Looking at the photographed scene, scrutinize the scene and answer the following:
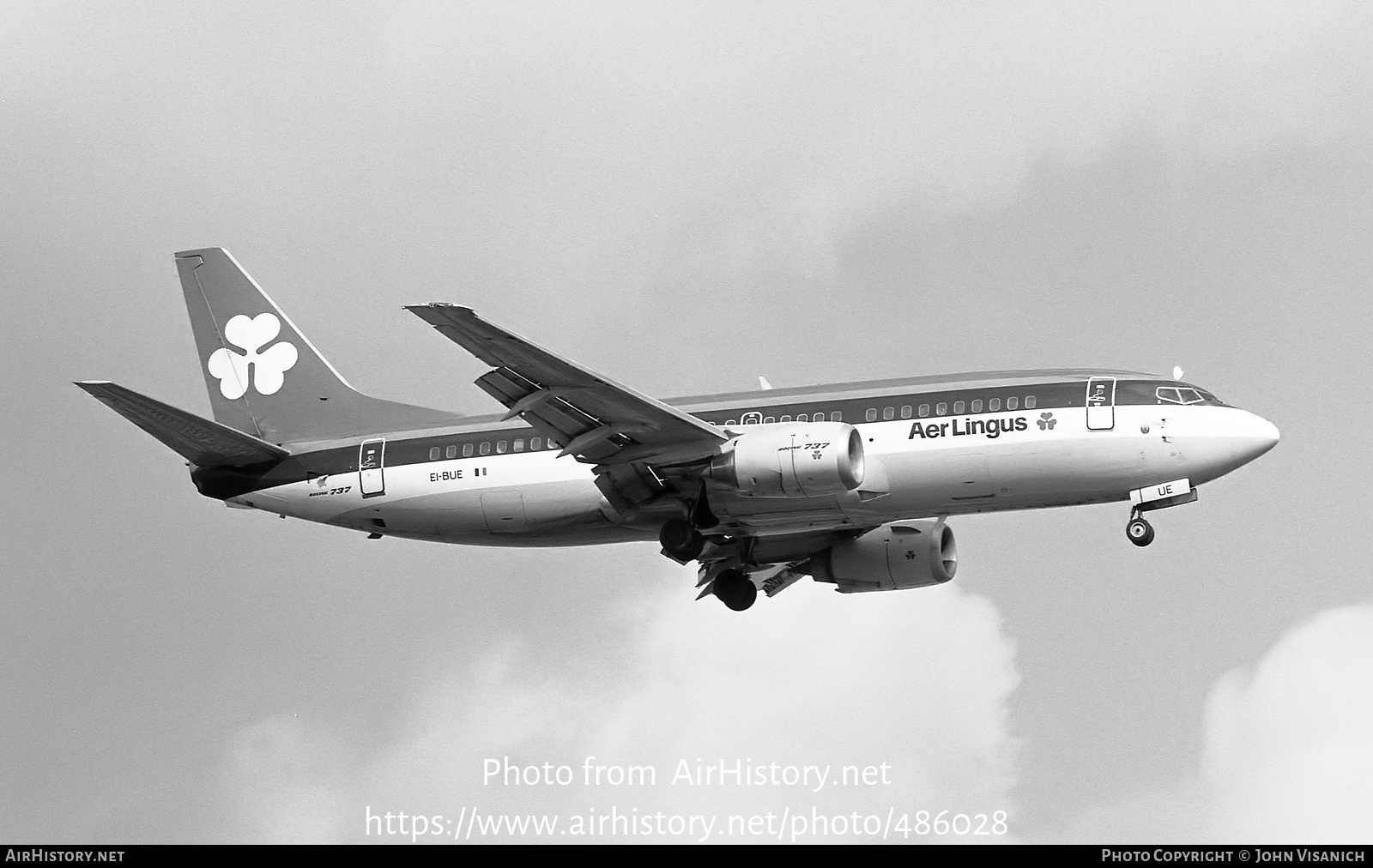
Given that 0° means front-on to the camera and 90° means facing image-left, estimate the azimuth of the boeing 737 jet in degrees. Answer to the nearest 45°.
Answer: approximately 270°
